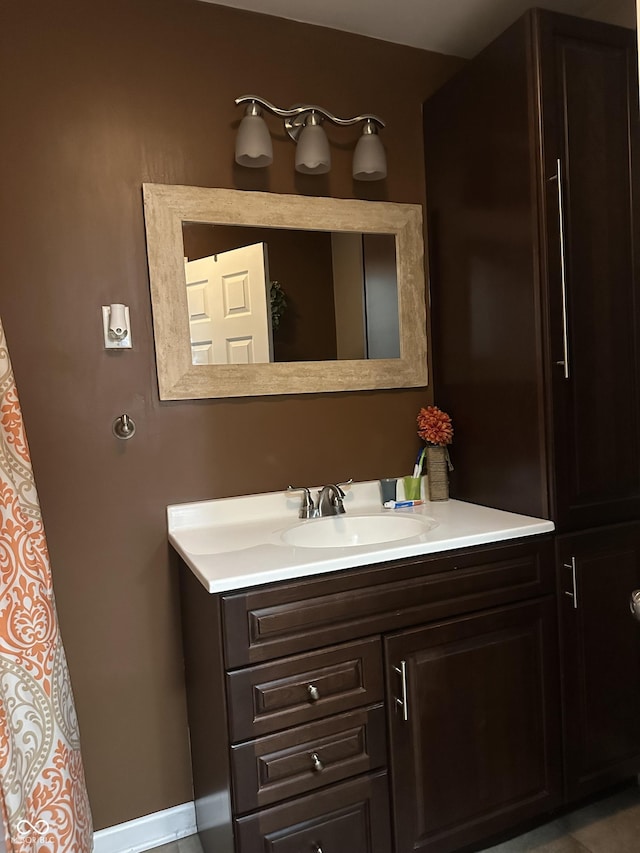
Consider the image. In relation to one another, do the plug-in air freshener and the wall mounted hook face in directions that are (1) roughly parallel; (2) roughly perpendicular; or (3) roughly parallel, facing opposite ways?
roughly parallel

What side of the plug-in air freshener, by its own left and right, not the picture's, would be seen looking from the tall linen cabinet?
left

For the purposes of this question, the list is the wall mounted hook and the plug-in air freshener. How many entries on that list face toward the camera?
2

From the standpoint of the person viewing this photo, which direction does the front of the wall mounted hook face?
facing the viewer

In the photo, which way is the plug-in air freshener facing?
toward the camera
